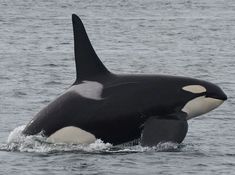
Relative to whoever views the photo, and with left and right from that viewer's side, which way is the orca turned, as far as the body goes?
facing to the right of the viewer
